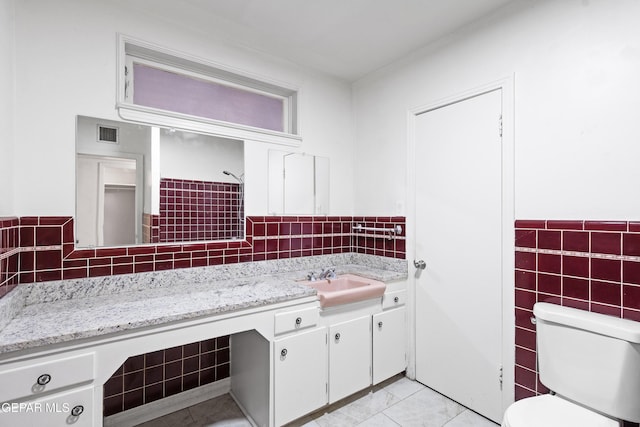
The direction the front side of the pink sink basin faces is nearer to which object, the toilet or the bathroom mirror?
the toilet

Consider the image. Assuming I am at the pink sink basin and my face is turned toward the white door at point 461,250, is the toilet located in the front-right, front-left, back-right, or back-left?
front-right

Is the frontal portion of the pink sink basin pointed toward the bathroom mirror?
no

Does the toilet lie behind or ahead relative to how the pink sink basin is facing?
ahead

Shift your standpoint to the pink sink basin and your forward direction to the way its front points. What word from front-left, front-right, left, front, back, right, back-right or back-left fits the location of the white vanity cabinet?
right
